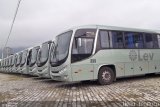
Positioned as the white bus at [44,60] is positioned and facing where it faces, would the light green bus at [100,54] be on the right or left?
on its left

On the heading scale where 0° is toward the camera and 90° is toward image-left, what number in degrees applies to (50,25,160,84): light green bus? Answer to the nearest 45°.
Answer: approximately 45°

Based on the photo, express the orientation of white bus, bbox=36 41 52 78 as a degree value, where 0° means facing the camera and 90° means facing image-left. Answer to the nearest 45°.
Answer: approximately 45°

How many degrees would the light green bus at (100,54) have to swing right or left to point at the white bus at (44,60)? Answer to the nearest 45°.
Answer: approximately 90° to its right
